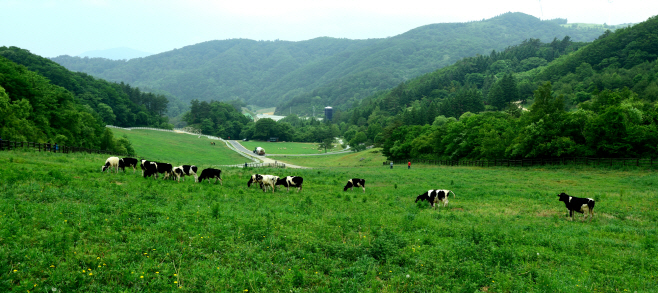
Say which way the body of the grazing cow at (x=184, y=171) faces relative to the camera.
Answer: to the viewer's left

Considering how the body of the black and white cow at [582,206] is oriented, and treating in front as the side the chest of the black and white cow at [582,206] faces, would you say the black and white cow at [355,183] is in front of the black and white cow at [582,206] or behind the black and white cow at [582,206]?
in front

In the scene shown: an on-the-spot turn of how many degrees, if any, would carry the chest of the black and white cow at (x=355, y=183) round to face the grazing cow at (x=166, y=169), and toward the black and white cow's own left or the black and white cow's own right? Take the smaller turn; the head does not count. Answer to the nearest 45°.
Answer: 0° — it already faces it

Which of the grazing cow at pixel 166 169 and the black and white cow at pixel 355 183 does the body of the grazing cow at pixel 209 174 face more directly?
the grazing cow

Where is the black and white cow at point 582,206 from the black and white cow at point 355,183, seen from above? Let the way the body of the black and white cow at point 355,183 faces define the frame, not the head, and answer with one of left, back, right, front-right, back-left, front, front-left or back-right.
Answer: back-left

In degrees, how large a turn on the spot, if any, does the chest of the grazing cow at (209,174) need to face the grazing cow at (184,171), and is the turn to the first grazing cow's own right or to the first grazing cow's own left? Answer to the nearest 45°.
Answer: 0° — it already faces it

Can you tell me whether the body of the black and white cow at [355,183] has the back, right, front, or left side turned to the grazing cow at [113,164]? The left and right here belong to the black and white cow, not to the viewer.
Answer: front

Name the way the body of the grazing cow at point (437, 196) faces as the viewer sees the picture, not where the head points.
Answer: to the viewer's left

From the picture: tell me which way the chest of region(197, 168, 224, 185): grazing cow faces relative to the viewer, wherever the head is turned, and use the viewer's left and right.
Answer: facing to the left of the viewer

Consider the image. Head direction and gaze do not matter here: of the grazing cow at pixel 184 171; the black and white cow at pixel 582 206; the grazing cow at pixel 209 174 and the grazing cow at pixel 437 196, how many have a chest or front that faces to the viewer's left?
4

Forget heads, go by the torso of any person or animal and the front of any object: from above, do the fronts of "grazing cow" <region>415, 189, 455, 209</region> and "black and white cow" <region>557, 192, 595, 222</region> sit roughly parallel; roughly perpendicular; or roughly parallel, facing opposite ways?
roughly parallel

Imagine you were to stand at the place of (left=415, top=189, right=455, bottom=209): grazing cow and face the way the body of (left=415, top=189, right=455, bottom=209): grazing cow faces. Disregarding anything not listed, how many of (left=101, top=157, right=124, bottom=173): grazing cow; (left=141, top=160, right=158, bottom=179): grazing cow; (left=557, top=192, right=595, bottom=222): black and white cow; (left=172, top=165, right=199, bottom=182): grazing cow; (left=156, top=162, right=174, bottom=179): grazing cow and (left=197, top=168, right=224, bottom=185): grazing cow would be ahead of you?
5

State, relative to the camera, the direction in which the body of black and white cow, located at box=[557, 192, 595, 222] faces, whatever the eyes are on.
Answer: to the viewer's left

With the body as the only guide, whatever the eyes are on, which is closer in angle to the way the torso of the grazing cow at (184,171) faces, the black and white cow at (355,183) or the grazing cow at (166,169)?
the grazing cow

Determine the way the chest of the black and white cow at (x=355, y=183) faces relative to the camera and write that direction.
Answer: to the viewer's left

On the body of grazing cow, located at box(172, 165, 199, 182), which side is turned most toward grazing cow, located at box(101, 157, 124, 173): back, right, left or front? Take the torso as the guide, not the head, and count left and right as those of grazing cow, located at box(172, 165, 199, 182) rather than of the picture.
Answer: front
